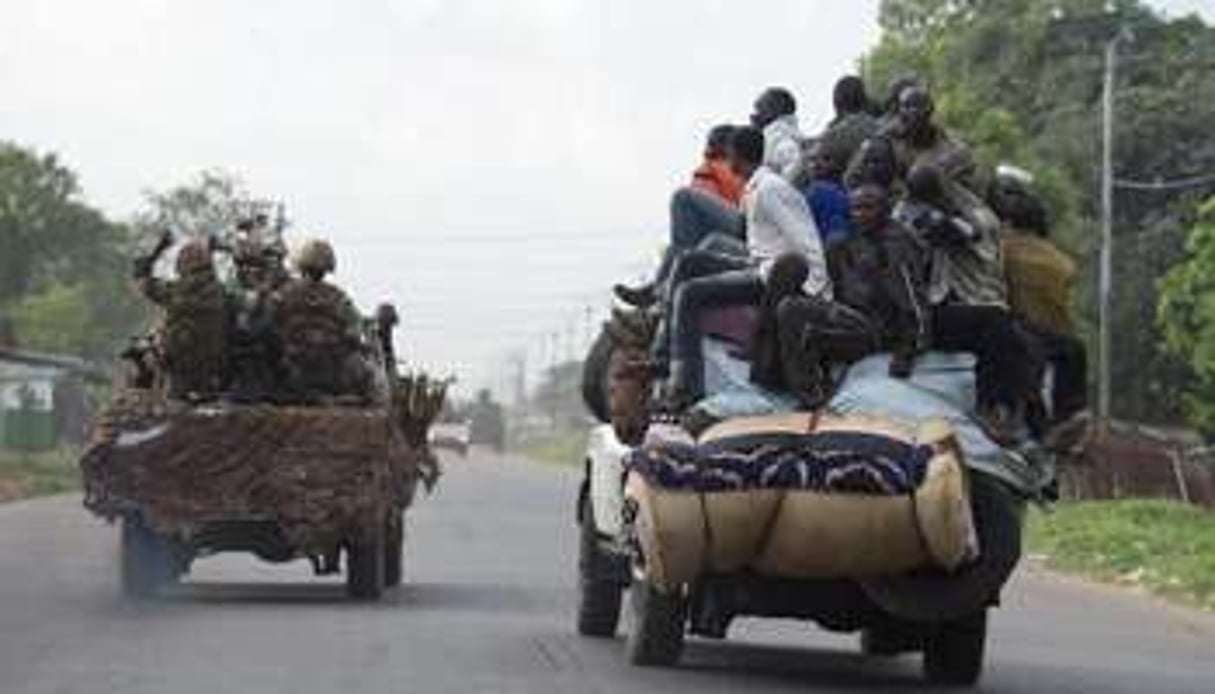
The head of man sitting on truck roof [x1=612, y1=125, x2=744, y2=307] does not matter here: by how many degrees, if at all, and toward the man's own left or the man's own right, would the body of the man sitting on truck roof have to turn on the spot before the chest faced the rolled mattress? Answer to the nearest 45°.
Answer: approximately 90° to the man's own left

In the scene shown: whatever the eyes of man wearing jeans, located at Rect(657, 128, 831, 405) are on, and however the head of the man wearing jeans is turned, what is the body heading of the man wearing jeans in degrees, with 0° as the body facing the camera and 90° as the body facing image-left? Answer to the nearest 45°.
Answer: approximately 90°

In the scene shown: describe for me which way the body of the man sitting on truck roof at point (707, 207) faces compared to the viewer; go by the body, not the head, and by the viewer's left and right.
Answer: facing to the left of the viewer

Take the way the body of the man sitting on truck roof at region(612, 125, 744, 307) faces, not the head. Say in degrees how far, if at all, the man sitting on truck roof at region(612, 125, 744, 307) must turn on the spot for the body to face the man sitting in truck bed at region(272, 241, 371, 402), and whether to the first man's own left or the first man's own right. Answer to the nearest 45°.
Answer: approximately 45° to the first man's own right

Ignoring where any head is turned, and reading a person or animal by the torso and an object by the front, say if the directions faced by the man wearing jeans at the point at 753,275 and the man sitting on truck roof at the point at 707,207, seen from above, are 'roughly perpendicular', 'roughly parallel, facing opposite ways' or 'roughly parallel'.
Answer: roughly parallel

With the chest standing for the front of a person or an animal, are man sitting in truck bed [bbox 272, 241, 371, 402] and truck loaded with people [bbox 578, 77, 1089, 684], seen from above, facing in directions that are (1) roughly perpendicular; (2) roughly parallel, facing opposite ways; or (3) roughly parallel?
roughly parallel

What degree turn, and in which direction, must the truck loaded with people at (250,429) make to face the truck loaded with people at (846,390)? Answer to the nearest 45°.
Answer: approximately 135° to its right

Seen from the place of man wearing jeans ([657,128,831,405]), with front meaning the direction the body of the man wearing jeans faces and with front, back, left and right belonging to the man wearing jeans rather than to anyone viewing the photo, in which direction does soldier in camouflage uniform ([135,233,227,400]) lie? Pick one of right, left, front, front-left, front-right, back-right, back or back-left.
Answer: front-right

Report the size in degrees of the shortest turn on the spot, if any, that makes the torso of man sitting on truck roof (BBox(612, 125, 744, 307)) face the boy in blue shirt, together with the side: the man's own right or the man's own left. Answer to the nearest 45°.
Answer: approximately 135° to the man's own left

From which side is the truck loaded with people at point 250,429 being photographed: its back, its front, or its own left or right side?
back

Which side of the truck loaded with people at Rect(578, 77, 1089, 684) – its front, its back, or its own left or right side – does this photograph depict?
back

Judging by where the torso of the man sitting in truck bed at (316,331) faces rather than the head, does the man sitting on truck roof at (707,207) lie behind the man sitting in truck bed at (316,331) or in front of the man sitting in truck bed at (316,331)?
behind

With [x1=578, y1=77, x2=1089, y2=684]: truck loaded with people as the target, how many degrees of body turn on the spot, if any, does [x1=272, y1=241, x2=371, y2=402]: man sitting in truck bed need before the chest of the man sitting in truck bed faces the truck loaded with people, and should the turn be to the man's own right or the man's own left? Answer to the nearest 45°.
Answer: approximately 135° to the man's own right

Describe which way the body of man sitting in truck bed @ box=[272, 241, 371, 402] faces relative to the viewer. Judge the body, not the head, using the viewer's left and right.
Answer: facing away from the viewer

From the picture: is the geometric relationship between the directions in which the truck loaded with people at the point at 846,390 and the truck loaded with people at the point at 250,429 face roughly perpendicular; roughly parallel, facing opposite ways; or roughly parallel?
roughly parallel

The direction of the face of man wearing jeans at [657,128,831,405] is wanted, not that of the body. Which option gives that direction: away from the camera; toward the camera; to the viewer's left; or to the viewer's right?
to the viewer's left

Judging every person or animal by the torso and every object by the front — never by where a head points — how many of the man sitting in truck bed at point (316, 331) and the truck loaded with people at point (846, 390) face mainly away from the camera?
2
